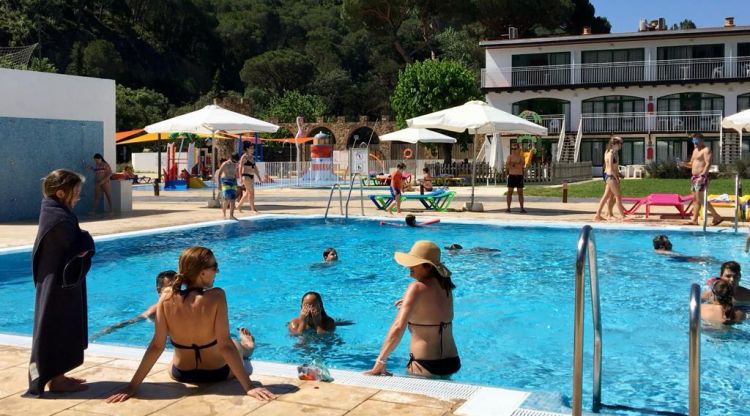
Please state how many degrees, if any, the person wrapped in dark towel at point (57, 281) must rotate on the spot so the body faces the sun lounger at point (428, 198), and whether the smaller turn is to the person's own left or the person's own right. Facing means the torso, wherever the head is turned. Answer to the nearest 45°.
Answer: approximately 45° to the person's own left

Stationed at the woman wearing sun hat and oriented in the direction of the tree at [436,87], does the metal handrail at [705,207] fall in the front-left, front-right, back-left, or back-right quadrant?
front-right

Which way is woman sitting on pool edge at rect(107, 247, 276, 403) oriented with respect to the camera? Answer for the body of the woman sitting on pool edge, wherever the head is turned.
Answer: away from the camera

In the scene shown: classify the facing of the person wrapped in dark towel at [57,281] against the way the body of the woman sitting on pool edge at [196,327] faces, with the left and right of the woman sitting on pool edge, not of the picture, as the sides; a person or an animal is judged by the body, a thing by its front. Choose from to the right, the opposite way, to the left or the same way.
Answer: to the right

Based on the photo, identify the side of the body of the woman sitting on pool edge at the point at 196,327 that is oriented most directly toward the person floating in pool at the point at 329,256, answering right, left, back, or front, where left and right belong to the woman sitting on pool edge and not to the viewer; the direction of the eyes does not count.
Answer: front

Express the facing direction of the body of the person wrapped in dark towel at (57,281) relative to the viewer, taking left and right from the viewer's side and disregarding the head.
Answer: facing to the right of the viewer

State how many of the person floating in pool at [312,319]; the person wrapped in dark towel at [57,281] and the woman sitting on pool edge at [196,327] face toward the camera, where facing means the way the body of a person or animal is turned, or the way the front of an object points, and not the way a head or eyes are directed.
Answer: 1

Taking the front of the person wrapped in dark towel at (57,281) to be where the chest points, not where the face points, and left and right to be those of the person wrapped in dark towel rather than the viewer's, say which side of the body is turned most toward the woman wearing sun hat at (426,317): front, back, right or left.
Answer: front

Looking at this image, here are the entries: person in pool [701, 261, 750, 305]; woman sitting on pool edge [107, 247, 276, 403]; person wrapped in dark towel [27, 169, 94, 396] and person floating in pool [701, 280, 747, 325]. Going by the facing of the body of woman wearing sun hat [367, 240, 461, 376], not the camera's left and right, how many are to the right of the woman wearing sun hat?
2

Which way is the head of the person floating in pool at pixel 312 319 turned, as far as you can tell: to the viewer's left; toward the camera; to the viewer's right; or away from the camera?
toward the camera

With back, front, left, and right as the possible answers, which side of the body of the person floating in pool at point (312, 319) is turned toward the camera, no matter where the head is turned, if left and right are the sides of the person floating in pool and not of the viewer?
front
